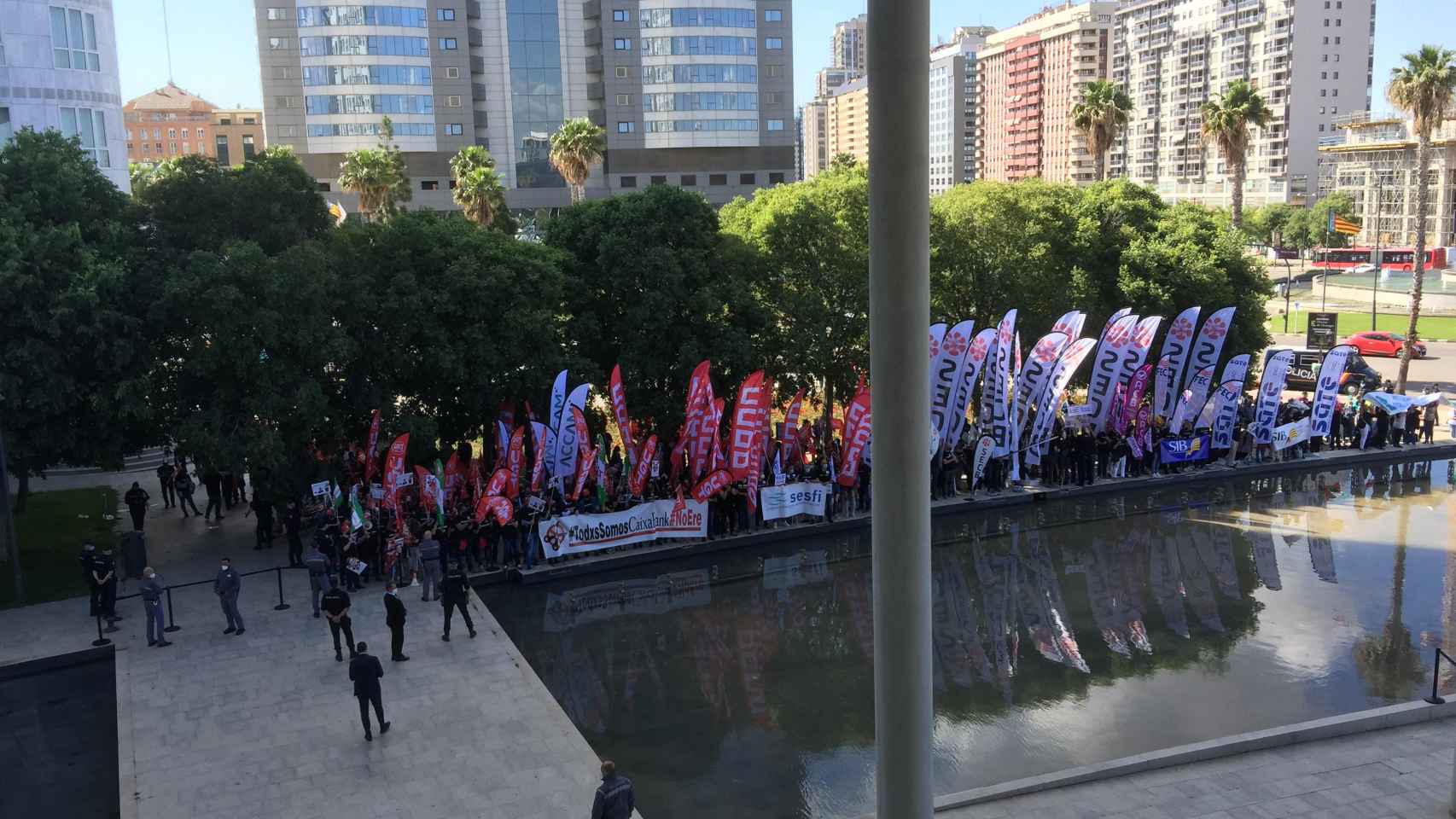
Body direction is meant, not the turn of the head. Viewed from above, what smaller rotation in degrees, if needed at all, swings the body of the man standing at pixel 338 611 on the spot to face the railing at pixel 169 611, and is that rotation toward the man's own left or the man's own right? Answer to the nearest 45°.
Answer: approximately 45° to the man's own left

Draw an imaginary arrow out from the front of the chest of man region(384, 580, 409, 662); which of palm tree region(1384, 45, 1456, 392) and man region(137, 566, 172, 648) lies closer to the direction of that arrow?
the palm tree

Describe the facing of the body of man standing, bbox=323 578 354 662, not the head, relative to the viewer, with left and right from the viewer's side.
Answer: facing away from the viewer

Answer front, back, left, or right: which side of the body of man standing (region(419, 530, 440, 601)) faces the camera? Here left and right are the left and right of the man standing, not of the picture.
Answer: back

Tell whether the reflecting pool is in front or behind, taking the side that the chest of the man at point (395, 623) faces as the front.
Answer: in front

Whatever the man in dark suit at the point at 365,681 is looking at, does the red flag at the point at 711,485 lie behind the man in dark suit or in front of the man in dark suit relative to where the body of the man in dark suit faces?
in front

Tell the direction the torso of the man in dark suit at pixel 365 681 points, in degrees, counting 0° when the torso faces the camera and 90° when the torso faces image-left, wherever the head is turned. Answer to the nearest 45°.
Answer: approximately 180°

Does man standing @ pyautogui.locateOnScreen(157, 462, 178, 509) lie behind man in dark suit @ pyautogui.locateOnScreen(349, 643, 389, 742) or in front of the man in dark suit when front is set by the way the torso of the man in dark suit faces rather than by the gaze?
in front
